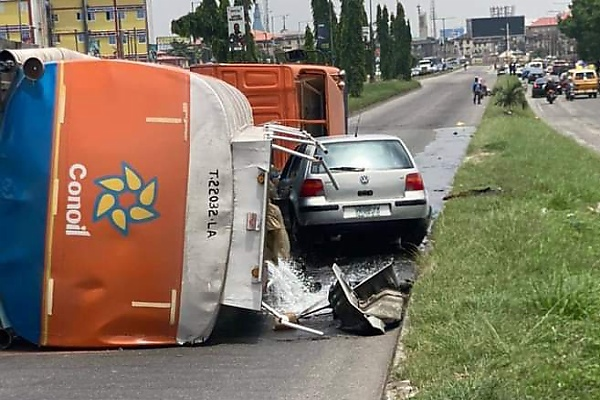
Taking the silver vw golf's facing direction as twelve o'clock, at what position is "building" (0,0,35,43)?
The building is roughly at 11 o'clock from the silver vw golf.

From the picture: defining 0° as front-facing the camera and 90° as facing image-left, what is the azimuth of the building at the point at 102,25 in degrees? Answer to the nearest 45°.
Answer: approximately 0°

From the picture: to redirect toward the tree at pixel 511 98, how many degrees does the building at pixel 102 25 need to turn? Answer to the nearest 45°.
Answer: approximately 90° to its left

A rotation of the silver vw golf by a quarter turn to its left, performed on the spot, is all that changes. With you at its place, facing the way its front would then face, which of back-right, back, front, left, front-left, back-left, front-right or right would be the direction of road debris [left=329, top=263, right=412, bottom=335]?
left

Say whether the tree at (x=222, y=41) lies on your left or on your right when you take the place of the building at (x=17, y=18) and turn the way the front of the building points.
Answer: on your left

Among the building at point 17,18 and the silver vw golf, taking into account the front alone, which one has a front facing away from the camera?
the silver vw golf

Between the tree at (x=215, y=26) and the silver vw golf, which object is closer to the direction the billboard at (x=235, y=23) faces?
the silver vw golf

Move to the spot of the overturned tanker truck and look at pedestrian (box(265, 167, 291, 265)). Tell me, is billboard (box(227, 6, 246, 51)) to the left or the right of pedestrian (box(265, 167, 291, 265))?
left

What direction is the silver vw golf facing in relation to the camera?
away from the camera
